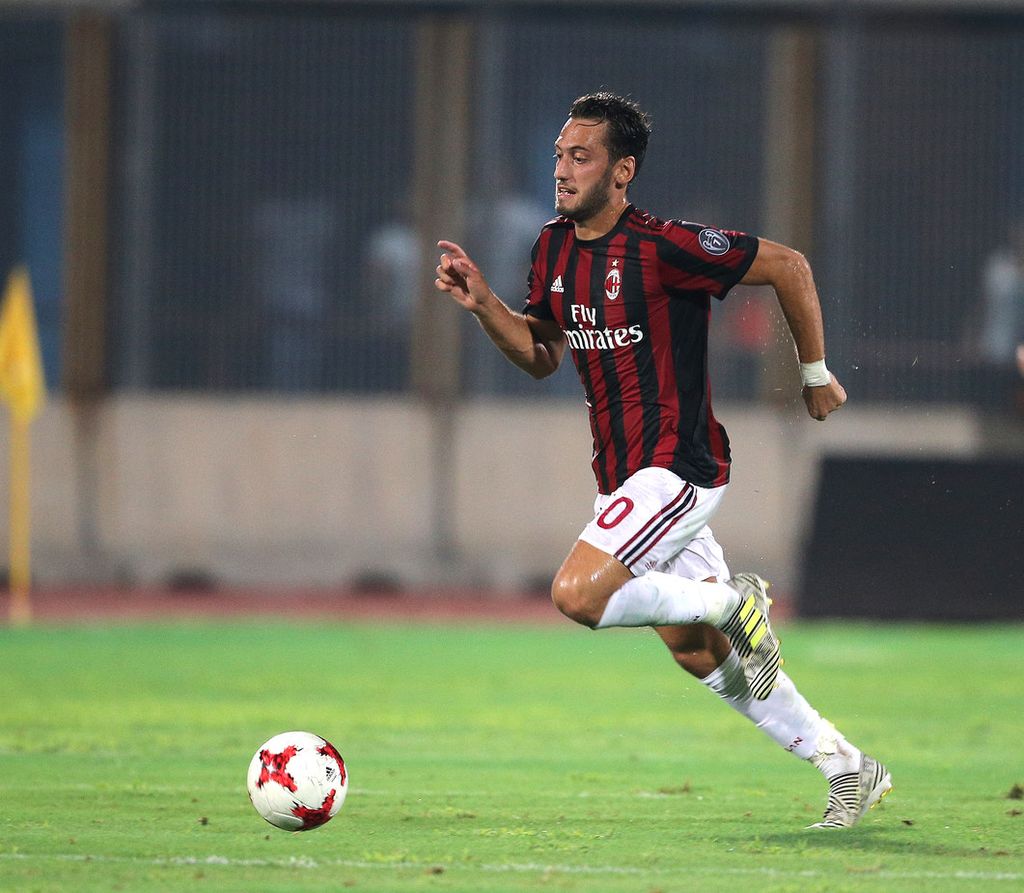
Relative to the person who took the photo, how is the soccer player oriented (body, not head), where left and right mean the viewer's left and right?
facing the viewer and to the left of the viewer

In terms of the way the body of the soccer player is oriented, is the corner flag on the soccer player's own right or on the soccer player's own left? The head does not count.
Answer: on the soccer player's own right

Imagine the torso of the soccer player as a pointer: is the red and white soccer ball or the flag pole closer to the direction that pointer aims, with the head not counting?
the red and white soccer ball

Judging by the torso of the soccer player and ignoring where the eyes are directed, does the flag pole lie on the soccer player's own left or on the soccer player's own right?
on the soccer player's own right

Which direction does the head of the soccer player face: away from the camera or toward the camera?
toward the camera

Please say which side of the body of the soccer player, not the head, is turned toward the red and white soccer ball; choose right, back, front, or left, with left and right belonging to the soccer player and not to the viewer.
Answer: front
